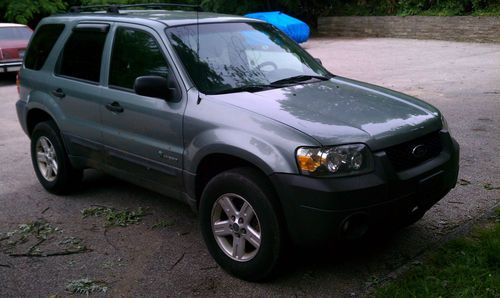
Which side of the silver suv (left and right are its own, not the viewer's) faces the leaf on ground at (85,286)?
right

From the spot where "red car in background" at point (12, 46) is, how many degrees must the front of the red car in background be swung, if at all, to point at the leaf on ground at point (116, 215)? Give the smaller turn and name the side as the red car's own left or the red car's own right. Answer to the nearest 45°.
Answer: approximately 180°

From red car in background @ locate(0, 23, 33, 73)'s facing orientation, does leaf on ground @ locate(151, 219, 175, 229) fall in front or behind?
behind

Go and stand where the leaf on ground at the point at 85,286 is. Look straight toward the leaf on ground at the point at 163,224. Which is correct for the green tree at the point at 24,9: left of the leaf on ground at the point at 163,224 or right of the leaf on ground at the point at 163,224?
left

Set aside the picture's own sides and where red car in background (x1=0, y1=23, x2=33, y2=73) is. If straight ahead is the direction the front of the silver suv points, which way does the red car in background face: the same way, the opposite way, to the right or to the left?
the opposite way

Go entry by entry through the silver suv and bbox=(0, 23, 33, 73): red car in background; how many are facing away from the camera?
1

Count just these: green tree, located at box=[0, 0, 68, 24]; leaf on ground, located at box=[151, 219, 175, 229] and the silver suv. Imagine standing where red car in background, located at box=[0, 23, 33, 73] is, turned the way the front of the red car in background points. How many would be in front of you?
1

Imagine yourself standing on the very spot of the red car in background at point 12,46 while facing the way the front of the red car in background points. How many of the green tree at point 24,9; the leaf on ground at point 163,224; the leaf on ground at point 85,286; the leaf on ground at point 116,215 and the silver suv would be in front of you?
1

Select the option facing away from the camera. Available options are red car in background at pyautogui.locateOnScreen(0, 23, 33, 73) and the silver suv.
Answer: the red car in background

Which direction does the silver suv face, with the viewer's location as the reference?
facing the viewer and to the right of the viewer

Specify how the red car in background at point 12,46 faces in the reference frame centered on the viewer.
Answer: facing away from the viewer

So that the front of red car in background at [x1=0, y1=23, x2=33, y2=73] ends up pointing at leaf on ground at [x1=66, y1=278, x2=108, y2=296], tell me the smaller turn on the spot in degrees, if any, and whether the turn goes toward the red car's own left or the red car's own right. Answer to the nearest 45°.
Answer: approximately 180°
